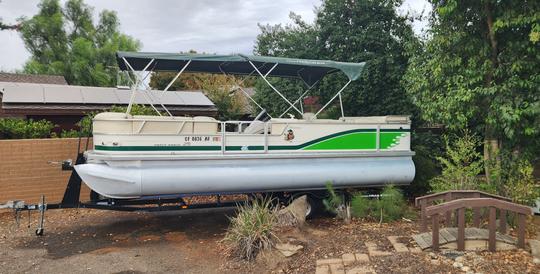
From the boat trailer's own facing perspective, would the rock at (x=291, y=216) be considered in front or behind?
behind

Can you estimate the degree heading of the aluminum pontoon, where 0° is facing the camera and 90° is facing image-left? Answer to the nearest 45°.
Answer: approximately 90°

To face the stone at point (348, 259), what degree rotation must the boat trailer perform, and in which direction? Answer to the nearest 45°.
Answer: approximately 135° to its left

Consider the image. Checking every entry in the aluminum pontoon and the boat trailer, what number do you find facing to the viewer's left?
2

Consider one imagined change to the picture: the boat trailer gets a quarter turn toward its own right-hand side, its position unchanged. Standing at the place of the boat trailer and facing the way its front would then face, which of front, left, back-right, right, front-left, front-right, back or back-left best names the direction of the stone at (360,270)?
back-right

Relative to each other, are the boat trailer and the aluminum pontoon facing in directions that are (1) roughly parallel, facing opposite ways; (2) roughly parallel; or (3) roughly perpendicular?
roughly parallel

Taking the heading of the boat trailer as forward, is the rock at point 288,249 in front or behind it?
behind

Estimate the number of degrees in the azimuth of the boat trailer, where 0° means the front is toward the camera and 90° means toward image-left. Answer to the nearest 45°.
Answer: approximately 90°

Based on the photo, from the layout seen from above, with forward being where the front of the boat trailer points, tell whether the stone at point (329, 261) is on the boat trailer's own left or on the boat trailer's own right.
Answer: on the boat trailer's own left

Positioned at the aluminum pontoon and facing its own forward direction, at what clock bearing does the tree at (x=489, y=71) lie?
The tree is roughly at 6 o'clock from the aluminum pontoon.

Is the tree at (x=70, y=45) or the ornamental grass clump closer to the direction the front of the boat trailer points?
the tree

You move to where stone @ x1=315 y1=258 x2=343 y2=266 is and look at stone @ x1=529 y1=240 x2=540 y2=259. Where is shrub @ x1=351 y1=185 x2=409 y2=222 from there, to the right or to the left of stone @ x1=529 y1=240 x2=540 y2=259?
left

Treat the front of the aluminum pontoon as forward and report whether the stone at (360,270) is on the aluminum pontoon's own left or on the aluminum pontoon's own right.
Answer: on the aluminum pontoon's own left

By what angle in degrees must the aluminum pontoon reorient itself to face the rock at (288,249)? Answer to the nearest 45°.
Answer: approximately 135° to its left
